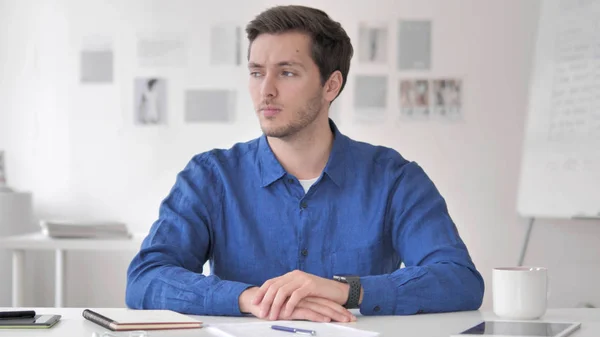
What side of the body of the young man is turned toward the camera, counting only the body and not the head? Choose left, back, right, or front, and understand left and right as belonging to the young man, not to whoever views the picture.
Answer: front

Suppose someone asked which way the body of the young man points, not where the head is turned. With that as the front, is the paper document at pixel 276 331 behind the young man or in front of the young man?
in front

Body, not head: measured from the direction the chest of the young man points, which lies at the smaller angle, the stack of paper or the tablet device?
the tablet device

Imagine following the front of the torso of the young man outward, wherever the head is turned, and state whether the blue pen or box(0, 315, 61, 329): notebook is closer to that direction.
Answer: the blue pen

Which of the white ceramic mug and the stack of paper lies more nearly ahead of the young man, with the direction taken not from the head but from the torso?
the white ceramic mug

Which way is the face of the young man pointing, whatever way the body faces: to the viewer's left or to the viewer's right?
to the viewer's left

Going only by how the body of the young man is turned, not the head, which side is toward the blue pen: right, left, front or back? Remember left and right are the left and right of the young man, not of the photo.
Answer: front

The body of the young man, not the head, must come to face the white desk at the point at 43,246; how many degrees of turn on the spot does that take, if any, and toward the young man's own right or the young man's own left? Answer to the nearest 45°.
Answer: approximately 135° to the young man's own right

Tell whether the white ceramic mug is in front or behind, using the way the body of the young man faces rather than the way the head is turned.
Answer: in front

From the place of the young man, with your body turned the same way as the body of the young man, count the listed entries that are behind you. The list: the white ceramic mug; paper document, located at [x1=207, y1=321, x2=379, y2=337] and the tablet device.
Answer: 0
